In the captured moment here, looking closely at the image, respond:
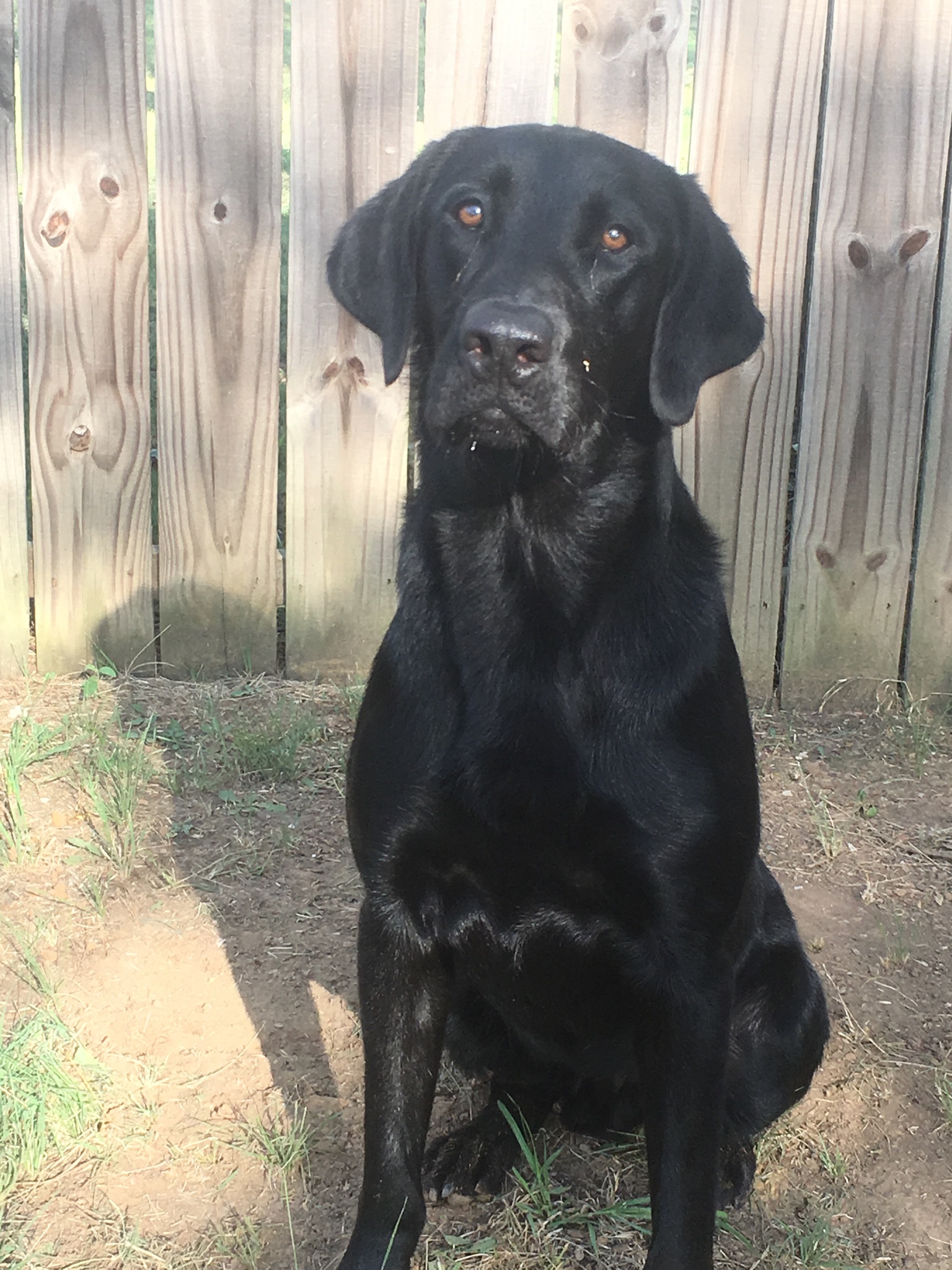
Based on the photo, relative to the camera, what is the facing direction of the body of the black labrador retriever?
toward the camera

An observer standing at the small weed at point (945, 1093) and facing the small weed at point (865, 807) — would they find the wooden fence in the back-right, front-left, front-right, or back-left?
front-left

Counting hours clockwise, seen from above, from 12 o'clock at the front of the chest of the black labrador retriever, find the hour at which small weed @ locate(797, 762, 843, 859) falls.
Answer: The small weed is roughly at 7 o'clock from the black labrador retriever.

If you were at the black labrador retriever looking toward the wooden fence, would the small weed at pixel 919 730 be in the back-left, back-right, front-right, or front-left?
front-right

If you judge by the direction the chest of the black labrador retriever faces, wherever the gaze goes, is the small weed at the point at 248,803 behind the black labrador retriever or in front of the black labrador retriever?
behind

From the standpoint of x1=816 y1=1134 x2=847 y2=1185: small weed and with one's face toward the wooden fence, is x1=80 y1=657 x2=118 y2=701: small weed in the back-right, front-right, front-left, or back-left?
front-left

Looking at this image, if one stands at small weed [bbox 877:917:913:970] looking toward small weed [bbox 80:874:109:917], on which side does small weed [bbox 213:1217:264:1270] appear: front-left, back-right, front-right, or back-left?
front-left

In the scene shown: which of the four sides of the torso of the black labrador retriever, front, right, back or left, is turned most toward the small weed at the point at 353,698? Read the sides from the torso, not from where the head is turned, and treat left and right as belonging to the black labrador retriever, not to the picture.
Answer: back

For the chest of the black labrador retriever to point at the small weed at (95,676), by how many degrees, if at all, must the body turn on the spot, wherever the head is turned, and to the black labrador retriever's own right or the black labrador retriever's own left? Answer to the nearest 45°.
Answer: approximately 135° to the black labrador retriever's own right

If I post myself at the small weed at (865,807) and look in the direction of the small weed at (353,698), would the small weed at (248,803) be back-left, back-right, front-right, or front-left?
front-left

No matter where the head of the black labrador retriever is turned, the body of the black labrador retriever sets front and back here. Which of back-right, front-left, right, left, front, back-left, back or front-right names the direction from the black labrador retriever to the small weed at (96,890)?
back-right
